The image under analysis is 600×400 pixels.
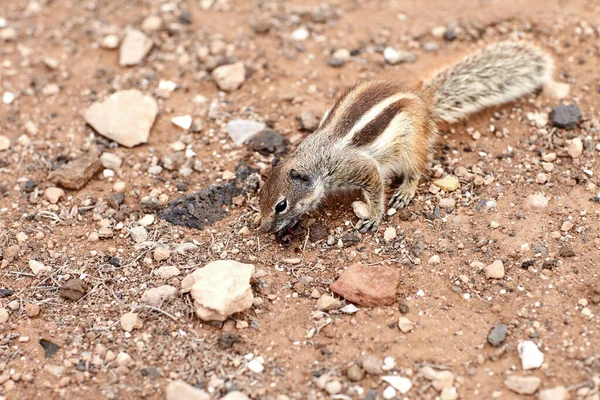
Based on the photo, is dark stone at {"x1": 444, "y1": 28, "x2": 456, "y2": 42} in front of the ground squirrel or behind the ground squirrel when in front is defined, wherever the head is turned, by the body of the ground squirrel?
behind

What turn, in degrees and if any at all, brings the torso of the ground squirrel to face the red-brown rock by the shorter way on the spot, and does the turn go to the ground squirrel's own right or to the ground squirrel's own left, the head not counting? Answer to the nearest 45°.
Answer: approximately 45° to the ground squirrel's own left

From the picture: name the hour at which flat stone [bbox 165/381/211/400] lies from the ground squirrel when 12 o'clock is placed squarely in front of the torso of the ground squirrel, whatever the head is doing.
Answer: The flat stone is roughly at 11 o'clock from the ground squirrel.

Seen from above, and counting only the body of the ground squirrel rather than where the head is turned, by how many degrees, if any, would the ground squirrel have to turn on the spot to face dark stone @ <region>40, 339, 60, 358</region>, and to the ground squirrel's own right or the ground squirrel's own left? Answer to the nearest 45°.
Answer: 0° — it already faces it

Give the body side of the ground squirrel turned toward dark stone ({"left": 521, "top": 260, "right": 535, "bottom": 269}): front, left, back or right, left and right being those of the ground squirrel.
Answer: left

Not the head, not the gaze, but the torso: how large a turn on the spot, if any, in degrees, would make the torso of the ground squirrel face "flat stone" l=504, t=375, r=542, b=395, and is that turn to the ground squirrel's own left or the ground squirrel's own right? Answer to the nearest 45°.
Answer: approximately 90° to the ground squirrel's own left

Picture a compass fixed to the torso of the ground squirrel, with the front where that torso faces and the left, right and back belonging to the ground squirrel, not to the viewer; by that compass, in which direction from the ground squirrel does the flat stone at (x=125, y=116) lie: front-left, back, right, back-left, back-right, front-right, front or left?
front-right

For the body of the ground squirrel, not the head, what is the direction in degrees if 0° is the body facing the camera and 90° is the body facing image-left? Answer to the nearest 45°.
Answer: approximately 45°

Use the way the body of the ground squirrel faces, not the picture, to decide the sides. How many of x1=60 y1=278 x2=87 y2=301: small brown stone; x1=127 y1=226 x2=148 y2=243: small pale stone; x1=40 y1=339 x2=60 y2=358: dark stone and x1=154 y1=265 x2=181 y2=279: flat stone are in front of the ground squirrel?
4

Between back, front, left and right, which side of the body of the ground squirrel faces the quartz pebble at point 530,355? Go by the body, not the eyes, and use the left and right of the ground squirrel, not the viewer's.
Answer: left
